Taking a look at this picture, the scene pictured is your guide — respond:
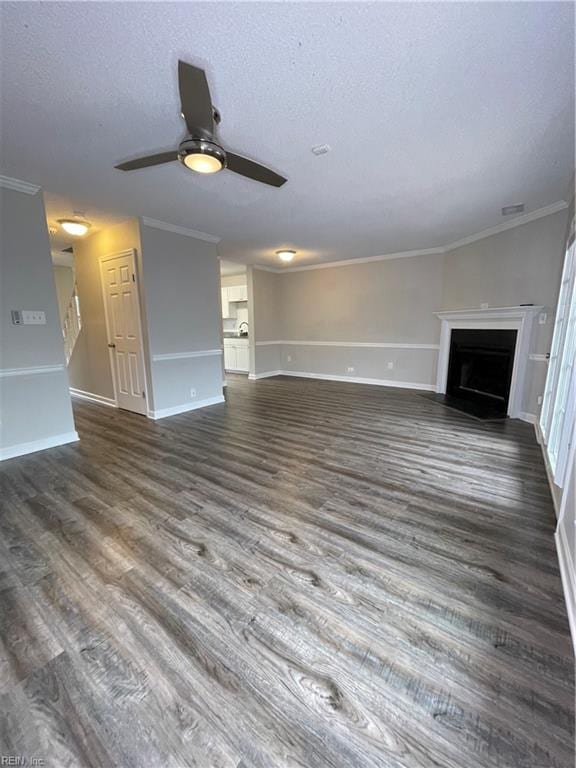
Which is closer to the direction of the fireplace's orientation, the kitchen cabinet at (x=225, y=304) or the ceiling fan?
the ceiling fan

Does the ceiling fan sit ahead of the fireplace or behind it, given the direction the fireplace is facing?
ahead

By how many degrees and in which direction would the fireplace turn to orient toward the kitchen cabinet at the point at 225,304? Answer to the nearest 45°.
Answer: approximately 45° to its right

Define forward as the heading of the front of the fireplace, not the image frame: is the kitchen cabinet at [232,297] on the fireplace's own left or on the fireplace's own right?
on the fireplace's own right

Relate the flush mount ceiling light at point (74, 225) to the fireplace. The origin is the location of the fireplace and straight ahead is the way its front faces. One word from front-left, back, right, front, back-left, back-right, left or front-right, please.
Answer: front

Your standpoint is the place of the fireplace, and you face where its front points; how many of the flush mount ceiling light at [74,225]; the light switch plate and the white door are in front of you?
3

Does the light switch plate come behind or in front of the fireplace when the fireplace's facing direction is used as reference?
in front
